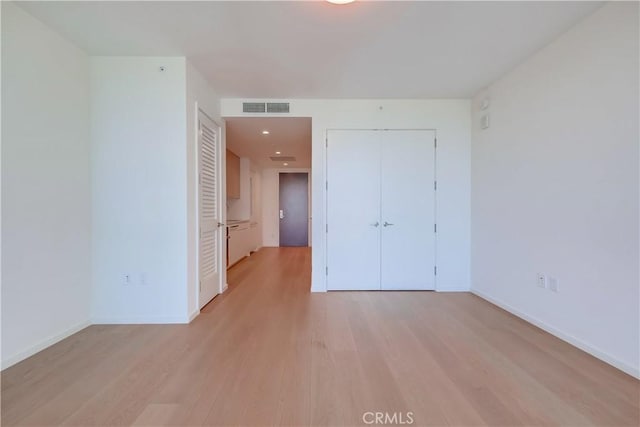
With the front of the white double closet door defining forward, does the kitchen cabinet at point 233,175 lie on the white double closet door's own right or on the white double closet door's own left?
on the white double closet door's own right

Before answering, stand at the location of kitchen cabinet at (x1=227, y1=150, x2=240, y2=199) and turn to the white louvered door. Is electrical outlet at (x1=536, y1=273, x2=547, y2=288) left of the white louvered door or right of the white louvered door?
left

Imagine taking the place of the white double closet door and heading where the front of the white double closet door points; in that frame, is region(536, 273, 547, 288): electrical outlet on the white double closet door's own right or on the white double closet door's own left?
on the white double closet door's own left

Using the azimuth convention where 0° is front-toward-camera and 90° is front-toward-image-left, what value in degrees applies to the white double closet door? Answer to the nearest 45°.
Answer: approximately 0°

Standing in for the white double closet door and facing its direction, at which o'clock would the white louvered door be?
The white louvered door is roughly at 2 o'clock from the white double closet door.

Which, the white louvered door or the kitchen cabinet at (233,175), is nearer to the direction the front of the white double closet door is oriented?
the white louvered door
